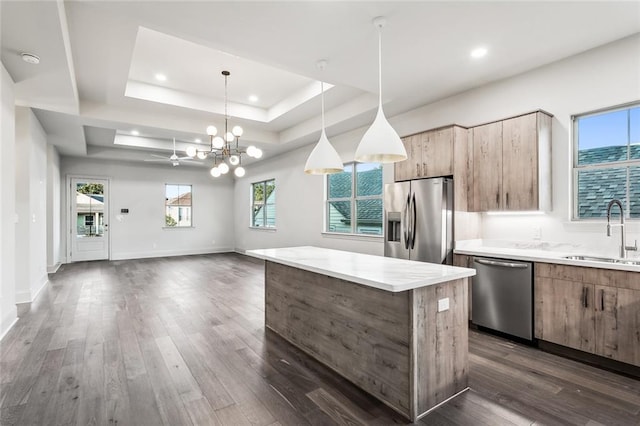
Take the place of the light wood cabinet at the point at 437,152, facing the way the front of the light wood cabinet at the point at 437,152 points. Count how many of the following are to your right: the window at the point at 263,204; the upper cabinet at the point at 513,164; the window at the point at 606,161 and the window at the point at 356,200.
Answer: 2

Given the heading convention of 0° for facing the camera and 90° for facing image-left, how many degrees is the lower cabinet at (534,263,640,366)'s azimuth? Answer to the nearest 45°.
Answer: approximately 45°

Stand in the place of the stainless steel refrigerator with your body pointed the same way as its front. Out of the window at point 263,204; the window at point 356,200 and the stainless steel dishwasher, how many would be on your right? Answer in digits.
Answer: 2

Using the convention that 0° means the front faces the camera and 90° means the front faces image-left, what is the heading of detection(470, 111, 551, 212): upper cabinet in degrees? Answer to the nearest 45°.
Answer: approximately 45°

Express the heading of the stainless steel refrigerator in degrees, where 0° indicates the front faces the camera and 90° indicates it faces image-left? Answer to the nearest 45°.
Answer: approximately 45°
